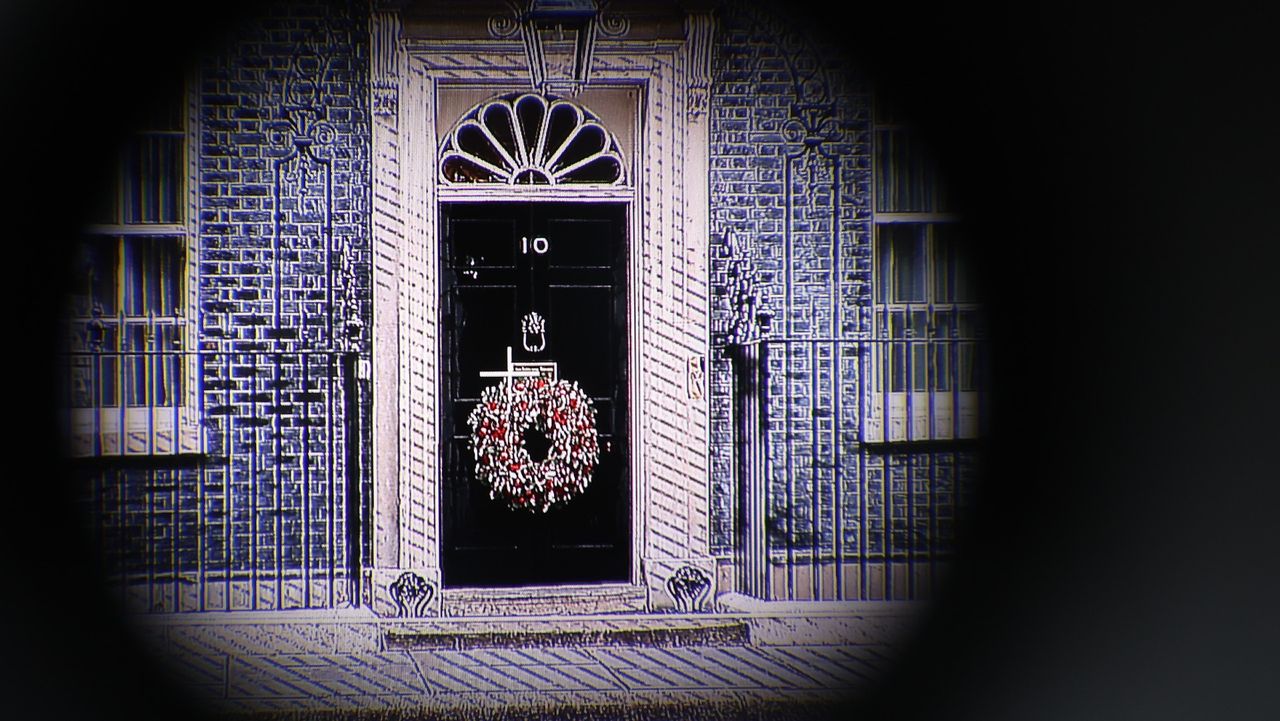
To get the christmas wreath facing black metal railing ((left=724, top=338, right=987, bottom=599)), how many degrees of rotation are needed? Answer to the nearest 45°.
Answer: approximately 90° to its left

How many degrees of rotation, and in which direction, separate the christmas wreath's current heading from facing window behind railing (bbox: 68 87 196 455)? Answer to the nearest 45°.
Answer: approximately 90° to its right

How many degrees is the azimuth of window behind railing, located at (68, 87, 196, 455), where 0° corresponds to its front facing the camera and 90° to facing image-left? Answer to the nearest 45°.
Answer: approximately 0°

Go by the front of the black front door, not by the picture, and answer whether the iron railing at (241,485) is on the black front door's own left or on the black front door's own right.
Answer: on the black front door's own right

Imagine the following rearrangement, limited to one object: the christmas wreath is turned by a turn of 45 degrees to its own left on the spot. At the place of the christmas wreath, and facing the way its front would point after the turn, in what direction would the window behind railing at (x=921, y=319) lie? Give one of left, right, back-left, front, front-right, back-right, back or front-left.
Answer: front-left

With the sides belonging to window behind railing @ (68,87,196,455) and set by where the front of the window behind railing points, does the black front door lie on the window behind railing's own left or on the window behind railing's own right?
on the window behind railing's own left

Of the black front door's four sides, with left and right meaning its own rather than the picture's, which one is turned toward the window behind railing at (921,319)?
left

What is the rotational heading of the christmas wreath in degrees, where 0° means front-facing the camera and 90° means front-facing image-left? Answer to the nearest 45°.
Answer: approximately 0°

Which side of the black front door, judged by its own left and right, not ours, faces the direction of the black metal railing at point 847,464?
left
